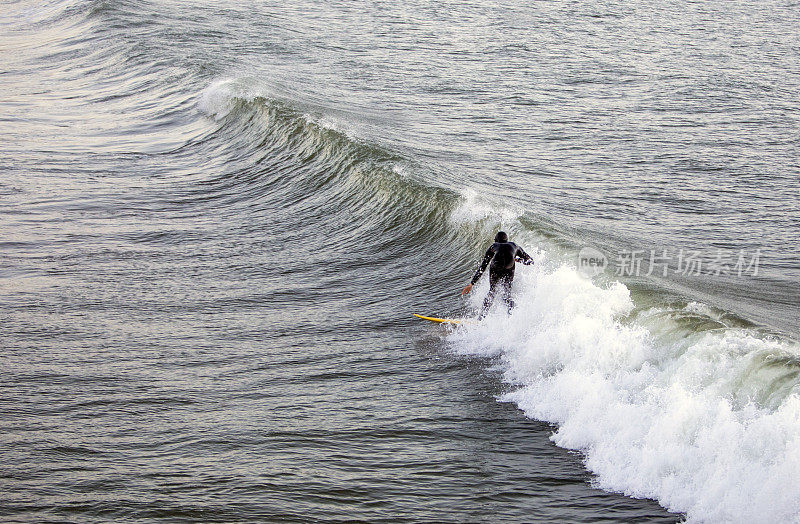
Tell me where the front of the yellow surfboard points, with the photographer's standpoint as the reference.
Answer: facing to the left of the viewer
